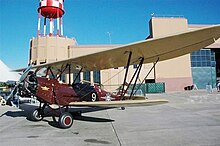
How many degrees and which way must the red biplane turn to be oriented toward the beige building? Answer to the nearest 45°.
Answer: approximately 135° to its right

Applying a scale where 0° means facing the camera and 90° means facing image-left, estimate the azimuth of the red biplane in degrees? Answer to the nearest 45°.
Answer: approximately 45°
